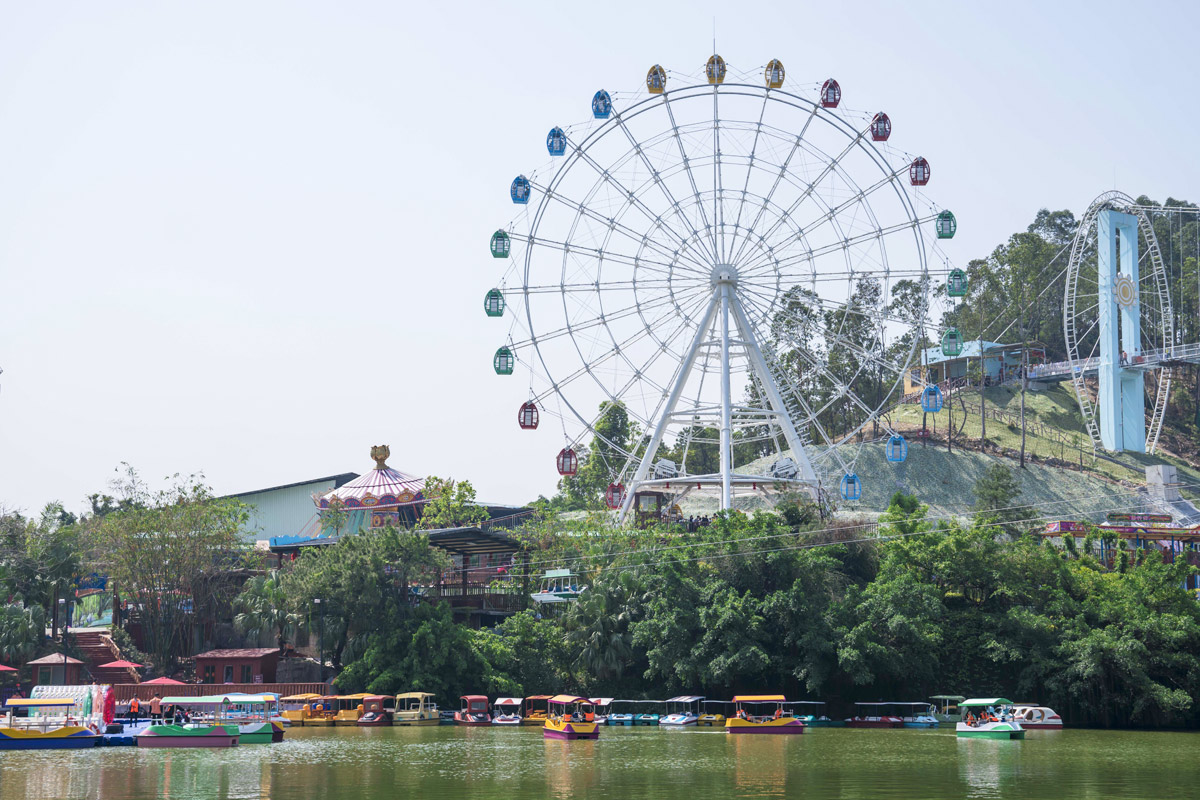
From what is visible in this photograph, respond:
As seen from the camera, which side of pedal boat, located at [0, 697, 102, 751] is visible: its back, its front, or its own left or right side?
right
